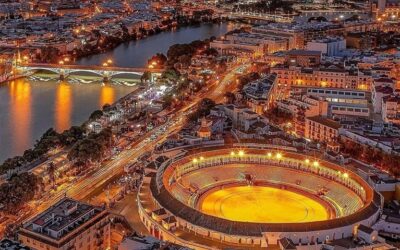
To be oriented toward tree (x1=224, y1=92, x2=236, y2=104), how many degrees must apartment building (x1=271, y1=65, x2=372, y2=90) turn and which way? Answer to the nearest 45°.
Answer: approximately 45° to its right

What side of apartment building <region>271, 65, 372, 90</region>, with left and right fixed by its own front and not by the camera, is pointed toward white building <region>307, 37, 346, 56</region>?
back

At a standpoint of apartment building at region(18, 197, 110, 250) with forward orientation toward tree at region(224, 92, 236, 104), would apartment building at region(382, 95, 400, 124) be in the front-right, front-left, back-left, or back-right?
front-right

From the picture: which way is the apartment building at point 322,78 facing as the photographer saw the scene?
facing the viewer

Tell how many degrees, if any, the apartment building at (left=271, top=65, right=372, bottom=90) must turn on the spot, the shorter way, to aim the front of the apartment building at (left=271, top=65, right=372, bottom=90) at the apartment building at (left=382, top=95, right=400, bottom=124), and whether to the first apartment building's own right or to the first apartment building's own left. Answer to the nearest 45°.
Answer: approximately 45° to the first apartment building's own left

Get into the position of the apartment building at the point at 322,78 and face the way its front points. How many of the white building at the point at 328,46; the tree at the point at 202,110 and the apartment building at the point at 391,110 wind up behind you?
1

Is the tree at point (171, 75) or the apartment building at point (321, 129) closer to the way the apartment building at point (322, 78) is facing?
the apartment building

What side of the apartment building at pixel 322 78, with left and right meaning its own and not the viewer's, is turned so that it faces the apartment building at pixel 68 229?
front
